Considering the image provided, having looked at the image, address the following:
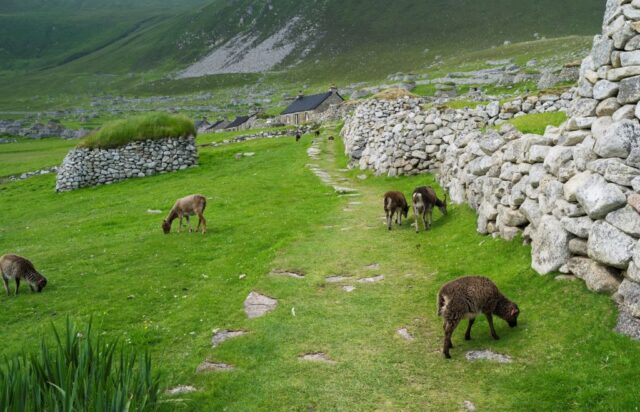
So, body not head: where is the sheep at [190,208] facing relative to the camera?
to the viewer's left

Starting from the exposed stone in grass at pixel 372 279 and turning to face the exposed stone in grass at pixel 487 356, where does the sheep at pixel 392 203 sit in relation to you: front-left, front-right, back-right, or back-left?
back-left

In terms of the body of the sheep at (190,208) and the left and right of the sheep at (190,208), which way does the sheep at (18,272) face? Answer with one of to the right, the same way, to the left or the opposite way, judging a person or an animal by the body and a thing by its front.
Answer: the opposite way

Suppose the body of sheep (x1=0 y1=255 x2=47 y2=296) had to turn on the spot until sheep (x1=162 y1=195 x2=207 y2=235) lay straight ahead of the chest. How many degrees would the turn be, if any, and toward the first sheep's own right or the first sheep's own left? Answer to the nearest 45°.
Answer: approximately 45° to the first sheep's own left

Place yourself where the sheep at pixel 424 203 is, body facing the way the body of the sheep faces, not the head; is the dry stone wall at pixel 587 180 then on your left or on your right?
on your right

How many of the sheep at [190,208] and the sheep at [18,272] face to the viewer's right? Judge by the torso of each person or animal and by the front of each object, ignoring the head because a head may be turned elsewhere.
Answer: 1

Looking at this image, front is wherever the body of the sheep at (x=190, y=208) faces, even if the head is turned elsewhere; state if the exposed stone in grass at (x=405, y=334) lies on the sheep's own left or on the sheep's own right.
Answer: on the sheep's own left

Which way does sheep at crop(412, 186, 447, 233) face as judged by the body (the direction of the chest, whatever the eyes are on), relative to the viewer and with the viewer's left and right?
facing away from the viewer and to the right of the viewer

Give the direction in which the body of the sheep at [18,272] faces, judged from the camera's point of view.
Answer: to the viewer's right
